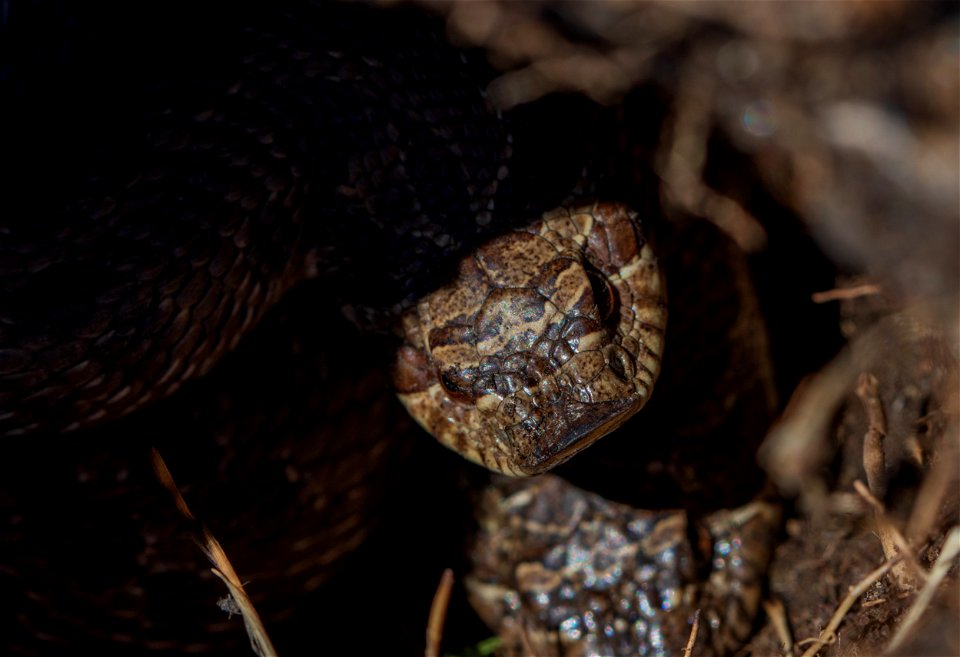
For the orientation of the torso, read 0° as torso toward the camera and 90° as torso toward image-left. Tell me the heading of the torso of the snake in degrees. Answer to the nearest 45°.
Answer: approximately 315°

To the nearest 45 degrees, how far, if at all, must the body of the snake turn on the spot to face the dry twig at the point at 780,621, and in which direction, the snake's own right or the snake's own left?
approximately 45° to the snake's own left

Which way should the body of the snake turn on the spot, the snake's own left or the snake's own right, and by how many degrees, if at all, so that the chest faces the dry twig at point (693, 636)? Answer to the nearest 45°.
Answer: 0° — it already faces it
